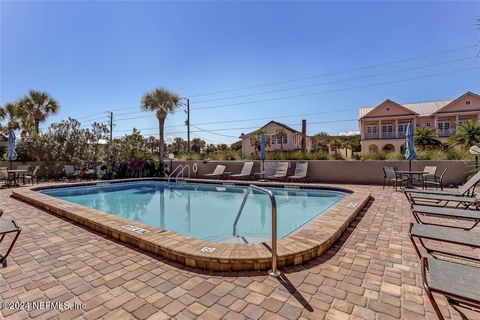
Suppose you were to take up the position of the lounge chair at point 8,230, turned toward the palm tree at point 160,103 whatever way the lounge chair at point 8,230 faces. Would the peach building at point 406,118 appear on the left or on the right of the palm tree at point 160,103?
right

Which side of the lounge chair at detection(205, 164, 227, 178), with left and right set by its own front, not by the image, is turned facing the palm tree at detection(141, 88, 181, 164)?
right

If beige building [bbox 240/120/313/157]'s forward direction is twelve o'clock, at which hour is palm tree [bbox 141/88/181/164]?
The palm tree is roughly at 1 o'clock from the beige building.

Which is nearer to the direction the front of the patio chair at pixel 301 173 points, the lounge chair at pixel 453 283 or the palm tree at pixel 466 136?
the lounge chair

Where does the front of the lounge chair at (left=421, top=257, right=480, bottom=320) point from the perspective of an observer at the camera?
facing to the left of the viewer

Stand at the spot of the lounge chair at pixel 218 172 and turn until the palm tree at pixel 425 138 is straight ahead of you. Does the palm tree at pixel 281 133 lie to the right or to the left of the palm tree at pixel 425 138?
left

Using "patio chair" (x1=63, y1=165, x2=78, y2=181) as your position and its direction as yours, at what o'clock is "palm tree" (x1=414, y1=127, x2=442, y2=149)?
The palm tree is roughly at 11 o'clock from the patio chair.
